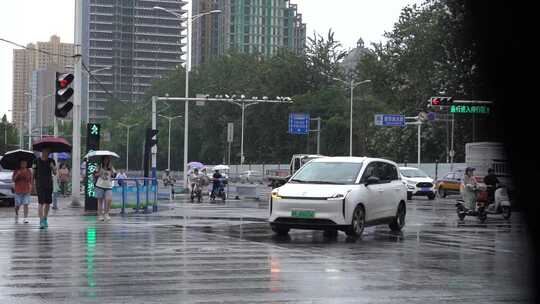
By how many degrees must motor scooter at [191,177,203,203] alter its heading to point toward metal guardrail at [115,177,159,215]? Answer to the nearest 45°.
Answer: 0° — it already faces it

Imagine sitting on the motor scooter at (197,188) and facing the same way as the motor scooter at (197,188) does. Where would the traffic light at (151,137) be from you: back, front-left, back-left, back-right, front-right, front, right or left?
front-right

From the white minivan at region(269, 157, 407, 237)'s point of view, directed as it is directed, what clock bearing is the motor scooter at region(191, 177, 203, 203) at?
The motor scooter is roughly at 4 o'clock from the white minivan.

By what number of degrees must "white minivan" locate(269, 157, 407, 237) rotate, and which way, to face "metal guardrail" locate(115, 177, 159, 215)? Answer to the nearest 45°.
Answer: approximately 90° to its right
